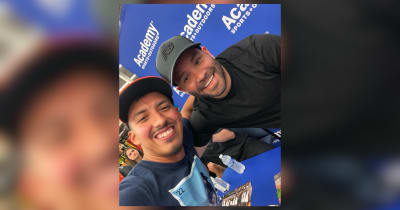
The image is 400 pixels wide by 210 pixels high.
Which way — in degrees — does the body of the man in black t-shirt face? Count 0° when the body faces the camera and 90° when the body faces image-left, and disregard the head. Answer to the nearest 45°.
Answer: approximately 0°

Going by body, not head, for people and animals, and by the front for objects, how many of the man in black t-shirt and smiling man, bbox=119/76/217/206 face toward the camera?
2

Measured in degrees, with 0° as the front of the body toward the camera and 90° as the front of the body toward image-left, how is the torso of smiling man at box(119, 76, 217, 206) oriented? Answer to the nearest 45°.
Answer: approximately 0°
